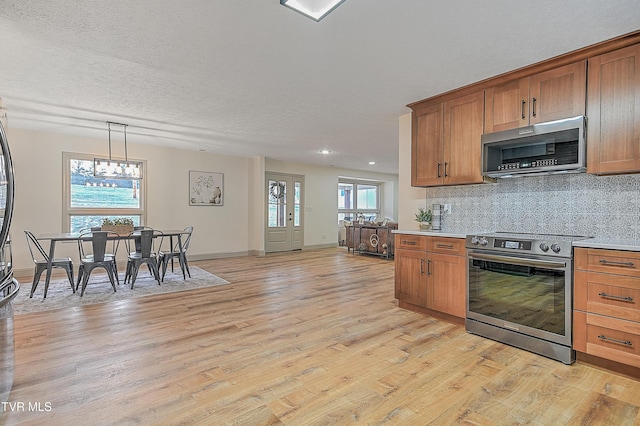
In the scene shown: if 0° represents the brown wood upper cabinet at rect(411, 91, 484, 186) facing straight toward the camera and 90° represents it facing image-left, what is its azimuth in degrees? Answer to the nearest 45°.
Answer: approximately 45°

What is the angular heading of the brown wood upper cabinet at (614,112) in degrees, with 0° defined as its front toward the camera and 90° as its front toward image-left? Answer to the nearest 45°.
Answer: approximately 45°

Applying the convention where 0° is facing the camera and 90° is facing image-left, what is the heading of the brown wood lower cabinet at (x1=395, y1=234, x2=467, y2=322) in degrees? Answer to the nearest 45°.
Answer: approximately 45°

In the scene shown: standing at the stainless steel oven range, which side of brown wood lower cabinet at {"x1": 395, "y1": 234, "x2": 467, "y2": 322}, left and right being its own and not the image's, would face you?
left

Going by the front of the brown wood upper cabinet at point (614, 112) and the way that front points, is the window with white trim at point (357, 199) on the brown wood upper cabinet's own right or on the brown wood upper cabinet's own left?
on the brown wood upper cabinet's own right

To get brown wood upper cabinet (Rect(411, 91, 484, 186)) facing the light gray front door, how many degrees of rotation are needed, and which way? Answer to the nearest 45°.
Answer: approximately 90° to its right

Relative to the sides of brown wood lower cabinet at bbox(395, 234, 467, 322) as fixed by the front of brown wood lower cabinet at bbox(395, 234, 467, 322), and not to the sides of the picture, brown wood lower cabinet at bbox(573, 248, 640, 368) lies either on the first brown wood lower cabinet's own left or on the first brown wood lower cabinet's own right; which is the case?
on the first brown wood lower cabinet's own left
